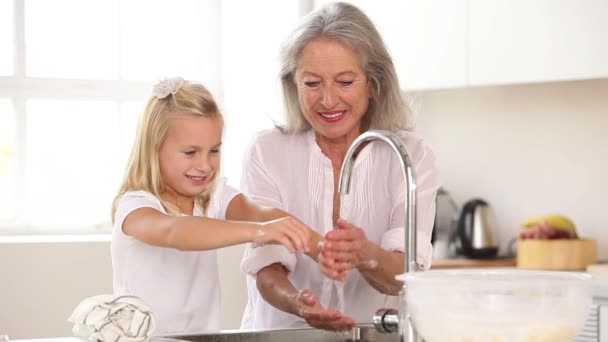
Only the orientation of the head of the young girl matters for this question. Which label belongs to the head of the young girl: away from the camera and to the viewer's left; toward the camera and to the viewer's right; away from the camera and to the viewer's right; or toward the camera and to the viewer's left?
toward the camera and to the viewer's right

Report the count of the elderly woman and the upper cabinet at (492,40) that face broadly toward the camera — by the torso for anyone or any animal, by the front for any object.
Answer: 2

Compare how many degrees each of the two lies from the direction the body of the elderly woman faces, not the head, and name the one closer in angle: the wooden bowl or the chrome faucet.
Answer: the chrome faucet

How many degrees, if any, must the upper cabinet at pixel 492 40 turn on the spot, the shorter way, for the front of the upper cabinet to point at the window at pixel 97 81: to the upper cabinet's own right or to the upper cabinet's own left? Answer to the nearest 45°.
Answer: approximately 90° to the upper cabinet's own right

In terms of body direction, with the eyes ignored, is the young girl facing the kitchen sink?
yes

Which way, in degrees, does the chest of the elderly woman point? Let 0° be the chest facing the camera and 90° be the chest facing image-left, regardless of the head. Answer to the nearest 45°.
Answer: approximately 0°

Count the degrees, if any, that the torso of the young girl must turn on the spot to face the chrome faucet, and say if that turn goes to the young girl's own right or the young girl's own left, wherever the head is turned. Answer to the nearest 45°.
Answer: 0° — they already face it

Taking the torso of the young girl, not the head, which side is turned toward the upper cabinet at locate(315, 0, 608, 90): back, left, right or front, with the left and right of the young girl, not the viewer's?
left

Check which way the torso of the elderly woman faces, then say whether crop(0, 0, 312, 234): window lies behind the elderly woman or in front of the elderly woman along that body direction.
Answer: behind
